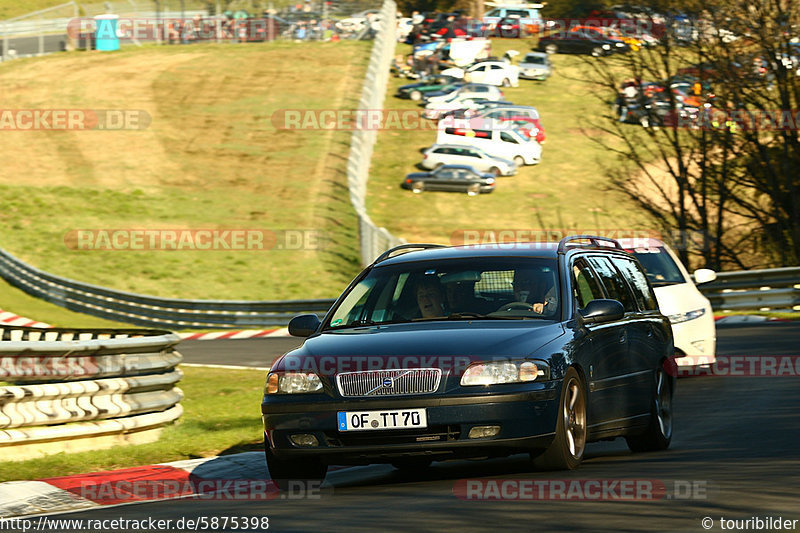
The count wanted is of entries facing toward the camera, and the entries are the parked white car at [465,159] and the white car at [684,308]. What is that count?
1

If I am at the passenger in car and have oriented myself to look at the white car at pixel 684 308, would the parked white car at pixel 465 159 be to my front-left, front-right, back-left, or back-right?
front-left

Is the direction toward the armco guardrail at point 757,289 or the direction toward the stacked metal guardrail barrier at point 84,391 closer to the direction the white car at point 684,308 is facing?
the stacked metal guardrail barrier

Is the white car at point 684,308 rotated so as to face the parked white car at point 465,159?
no

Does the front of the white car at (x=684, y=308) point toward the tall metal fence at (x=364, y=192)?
no

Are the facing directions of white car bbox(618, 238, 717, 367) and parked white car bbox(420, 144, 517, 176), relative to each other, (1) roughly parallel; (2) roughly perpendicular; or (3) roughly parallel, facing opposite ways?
roughly perpendicular

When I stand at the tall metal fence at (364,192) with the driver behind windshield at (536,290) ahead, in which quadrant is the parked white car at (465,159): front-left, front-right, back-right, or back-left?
back-left

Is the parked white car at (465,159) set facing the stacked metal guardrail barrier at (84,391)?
no

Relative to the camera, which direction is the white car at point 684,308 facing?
toward the camera

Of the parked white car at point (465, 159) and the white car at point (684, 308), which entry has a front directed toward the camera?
the white car at point (684, 308)

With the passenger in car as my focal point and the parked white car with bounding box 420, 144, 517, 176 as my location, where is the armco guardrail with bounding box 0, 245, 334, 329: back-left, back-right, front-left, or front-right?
front-right
